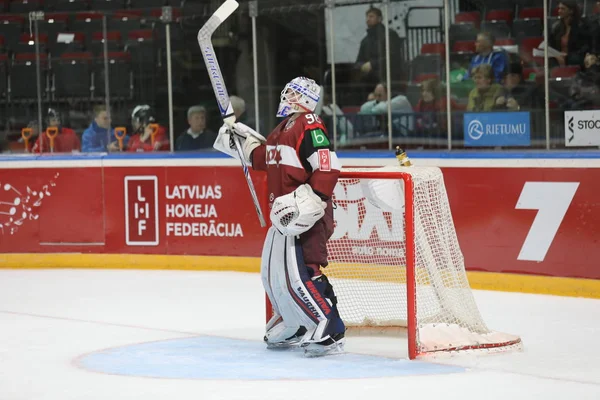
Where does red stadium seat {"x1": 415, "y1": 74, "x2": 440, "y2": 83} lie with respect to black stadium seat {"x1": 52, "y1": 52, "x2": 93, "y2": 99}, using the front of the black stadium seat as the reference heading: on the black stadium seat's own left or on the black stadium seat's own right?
on the black stadium seat's own left

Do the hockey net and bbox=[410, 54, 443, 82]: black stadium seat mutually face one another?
no

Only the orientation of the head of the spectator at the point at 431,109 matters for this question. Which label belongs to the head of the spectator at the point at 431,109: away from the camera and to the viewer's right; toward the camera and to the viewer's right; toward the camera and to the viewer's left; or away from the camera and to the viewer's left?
toward the camera and to the viewer's left

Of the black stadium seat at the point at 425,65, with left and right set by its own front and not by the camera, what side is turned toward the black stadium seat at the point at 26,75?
right

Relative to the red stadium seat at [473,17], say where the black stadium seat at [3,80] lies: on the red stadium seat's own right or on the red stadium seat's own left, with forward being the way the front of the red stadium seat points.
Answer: on the red stadium seat's own right

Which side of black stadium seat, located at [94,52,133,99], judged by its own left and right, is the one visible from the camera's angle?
front

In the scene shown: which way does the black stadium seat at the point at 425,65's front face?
toward the camera

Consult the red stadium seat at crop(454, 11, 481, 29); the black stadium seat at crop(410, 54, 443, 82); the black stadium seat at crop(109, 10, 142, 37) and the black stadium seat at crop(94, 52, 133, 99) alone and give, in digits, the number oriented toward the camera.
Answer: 4

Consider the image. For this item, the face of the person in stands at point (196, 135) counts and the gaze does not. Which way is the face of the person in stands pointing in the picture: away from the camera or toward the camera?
toward the camera

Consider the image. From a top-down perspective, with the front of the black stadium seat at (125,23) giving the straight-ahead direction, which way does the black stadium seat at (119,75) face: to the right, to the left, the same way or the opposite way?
the same way

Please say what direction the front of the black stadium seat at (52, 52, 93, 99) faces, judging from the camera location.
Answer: facing the viewer

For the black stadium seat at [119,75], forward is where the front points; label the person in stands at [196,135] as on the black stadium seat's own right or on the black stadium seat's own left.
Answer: on the black stadium seat's own left

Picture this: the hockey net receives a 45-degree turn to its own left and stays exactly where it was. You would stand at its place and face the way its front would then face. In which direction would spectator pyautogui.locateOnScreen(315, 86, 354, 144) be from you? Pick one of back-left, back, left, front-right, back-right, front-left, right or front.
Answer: back

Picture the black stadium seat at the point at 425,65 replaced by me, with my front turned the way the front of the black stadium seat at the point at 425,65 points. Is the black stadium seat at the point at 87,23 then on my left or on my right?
on my right

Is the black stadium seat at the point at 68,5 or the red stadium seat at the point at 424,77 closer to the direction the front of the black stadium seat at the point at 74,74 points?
the red stadium seat

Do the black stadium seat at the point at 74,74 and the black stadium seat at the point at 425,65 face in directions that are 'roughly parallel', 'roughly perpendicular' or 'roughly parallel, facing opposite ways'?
roughly parallel

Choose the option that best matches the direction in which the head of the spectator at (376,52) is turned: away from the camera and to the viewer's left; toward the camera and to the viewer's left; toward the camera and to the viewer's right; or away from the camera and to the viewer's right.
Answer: toward the camera and to the viewer's left

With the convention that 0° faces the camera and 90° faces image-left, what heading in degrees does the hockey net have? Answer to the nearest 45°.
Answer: approximately 45°

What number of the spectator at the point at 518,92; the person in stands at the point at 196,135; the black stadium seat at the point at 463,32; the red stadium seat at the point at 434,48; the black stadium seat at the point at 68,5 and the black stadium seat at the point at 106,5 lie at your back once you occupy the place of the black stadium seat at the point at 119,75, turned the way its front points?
2
